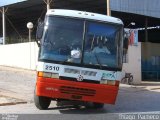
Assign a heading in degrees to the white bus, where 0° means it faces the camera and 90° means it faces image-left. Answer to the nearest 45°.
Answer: approximately 0°
